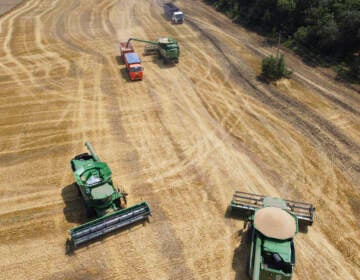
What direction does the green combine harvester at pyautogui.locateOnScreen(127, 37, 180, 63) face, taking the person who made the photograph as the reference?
facing away from the viewer and to the left of the viewer

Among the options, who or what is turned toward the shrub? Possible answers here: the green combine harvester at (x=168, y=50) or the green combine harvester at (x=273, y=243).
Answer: the green combine harvester at (x=273, y=243)

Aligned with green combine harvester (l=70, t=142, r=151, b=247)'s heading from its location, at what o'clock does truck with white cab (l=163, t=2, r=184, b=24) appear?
The truck with white cab is roughly at 8 o'clock from the green combine harvester.

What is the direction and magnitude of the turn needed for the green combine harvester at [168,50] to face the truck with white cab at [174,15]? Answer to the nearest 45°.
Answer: approximately 45° to its right

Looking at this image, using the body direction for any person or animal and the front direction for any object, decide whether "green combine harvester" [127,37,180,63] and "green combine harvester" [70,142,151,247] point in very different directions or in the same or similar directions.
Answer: very different directions

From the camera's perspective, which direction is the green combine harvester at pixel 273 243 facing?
away from the camera

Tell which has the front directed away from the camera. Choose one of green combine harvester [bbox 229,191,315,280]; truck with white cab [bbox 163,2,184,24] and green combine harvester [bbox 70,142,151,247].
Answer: green combine harvester [bbox 229,191,315,280]
